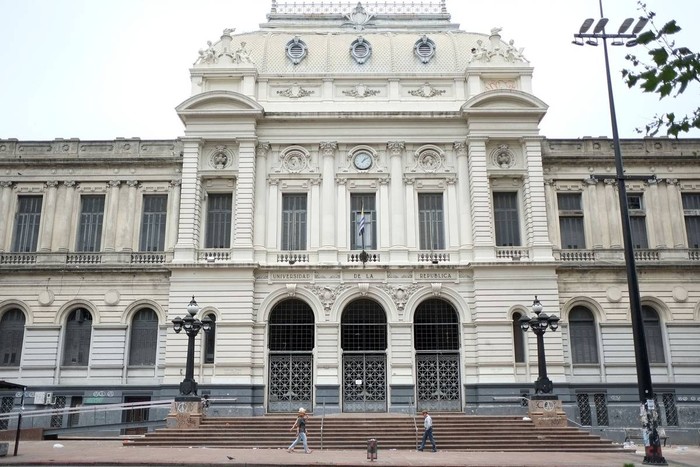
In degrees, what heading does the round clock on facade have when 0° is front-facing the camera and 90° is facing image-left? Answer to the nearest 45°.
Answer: approximately 0°

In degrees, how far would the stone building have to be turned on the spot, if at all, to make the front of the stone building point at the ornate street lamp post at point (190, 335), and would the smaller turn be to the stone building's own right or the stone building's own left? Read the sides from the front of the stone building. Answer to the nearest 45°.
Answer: approximately 45° to the stone building's own right

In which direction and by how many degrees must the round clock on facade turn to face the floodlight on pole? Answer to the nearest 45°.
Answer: approximately 45° to its left

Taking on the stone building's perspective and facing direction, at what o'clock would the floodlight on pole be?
The floodlight on pole is roughly at 11 o'clock from the stone building.
